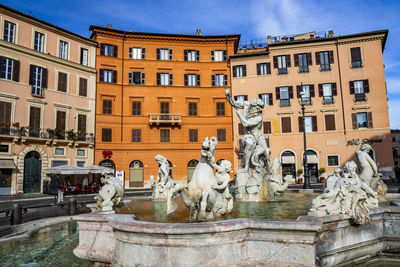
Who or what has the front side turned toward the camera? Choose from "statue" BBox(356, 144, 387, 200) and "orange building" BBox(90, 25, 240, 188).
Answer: the orange building

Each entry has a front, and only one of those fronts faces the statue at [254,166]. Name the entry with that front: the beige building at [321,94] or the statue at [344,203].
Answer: the beige building

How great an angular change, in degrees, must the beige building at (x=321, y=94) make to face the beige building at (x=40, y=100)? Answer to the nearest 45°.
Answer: approximately 45° to its right

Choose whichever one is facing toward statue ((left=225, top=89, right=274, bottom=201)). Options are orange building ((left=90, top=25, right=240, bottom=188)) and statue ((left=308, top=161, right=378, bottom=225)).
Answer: the orange building

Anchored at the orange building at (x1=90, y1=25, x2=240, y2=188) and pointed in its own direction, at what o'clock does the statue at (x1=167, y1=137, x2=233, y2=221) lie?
The statue is roughly at 12 o'clock from the orange building.

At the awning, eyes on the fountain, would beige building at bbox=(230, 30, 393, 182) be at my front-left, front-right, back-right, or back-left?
front-left

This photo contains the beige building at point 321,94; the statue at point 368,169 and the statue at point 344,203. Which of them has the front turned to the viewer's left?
the statue at point 368,169

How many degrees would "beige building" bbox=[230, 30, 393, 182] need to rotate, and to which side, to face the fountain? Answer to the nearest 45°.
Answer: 0° — it already faces it

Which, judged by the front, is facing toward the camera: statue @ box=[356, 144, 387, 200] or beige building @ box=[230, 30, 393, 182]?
the beige building

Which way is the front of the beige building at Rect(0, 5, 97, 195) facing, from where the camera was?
facing the viewer and to the right of the viewer

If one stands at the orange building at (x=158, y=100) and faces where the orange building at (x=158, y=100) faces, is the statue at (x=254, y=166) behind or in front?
in front

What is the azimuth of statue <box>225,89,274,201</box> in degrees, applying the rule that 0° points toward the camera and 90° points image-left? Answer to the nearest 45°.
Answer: approximately 45°

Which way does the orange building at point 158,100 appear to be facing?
toward the camera

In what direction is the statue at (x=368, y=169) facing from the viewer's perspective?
to the viewer's left

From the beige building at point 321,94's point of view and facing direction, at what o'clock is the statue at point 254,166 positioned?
The statue is roughly at 12 o'clock from the beige building.

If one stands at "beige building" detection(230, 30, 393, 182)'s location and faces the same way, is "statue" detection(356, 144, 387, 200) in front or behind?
in front
